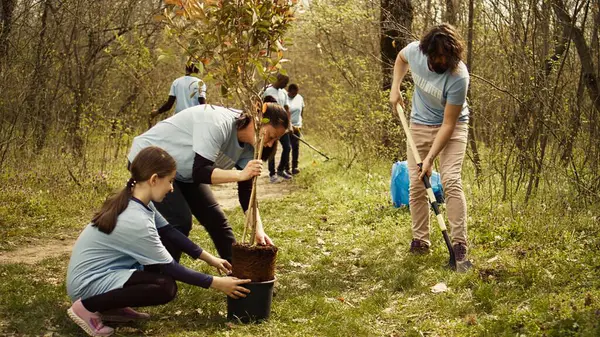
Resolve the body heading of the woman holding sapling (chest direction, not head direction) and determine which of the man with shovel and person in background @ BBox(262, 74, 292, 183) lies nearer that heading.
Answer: the man with shovel

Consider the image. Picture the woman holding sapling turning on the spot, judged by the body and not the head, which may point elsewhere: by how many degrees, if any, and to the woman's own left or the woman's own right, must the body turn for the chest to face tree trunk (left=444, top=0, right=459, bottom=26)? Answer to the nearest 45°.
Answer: approximately 45° to the woman's own left

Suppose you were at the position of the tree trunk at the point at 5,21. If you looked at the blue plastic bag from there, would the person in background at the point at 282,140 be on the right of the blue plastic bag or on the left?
left

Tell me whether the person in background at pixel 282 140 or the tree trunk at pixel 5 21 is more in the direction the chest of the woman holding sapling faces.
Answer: the person in background

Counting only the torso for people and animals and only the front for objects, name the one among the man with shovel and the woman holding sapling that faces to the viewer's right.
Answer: the woman holding sapling

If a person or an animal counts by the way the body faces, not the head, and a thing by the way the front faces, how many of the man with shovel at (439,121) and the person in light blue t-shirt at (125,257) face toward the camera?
1

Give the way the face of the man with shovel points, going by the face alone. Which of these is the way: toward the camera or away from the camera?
toward the camera

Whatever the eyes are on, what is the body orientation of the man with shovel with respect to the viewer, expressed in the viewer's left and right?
facing the viewer

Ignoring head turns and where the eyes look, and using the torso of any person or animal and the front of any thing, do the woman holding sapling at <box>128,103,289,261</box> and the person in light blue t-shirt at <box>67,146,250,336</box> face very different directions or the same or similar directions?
same or similar directions

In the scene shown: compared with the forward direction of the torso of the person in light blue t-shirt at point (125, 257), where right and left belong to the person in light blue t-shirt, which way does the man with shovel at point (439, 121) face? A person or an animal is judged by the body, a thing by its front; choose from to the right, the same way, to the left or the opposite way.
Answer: to the right

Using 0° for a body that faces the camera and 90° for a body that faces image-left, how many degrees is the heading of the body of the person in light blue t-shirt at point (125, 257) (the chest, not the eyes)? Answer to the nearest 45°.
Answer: approximately 270°

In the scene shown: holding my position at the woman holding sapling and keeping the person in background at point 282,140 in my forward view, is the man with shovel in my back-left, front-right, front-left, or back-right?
front-right

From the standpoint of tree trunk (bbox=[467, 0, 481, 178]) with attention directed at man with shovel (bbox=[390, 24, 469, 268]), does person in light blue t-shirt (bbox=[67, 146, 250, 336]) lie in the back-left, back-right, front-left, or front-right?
front-right

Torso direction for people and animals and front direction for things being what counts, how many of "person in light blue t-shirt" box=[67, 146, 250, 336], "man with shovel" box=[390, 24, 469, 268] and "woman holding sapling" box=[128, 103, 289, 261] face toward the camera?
1

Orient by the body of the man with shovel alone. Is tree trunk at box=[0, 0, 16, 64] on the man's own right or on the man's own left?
on the man's own right

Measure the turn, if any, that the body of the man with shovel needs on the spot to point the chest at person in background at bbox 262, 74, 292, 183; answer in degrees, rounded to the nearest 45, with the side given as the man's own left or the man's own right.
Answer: approximately 135° to the man's own right

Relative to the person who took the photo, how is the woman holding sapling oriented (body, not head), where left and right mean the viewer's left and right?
facing to the right of the viewer

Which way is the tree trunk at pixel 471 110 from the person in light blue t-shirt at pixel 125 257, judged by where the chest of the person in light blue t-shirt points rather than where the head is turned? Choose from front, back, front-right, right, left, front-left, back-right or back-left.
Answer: front-left

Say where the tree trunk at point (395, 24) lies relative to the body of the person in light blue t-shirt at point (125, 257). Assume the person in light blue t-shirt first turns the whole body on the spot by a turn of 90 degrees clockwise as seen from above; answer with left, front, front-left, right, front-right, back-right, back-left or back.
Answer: back-left

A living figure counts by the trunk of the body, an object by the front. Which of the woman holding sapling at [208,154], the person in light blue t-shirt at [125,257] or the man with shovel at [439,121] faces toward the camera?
the man with shovel

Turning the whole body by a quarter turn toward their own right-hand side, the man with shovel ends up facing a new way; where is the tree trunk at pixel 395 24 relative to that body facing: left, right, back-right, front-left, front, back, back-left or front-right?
right
